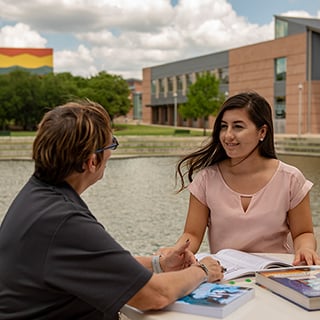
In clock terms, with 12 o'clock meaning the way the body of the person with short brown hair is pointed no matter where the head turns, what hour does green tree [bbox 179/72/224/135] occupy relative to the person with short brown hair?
The green tree is roughly at 11 o'clock from the person with short brown hair.

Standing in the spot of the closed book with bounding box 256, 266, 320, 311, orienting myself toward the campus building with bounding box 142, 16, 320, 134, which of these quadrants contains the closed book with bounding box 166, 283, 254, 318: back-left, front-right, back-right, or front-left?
back-left

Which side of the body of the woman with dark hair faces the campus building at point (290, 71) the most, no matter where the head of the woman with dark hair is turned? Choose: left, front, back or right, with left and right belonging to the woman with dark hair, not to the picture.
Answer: back

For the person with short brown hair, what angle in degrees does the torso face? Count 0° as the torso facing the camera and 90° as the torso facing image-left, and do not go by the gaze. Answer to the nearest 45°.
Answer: approximately 225°

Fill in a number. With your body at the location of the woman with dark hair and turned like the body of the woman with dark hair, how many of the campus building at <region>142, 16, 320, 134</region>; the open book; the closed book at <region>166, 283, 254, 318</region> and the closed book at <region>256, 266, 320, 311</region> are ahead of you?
3

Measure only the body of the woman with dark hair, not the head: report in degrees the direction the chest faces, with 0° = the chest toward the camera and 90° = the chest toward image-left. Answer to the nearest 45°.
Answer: approximately 0°

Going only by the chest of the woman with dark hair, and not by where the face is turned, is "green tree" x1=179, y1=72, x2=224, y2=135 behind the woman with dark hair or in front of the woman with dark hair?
behind

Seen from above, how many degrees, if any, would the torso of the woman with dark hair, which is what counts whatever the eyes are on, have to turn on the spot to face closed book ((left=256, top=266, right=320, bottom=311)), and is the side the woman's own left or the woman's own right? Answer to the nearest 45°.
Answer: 0° — they already face it

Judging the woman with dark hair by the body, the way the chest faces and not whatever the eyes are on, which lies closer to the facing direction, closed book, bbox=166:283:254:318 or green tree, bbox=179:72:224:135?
the closed book

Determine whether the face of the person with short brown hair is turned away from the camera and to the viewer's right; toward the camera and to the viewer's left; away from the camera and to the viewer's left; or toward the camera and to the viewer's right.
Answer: away from the camera and to the viewer's right
